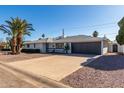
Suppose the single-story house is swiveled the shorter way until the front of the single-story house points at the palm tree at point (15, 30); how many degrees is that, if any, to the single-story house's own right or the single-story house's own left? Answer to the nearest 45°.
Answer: approximately 45° to the single-story house's own right

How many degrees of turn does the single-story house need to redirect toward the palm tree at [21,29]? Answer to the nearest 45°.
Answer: approximately 45° to its right

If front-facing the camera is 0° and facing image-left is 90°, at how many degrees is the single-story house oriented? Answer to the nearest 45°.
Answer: approximately 45°
